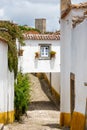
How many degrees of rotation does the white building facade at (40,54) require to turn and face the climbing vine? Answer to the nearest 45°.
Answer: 0° — it already faces it

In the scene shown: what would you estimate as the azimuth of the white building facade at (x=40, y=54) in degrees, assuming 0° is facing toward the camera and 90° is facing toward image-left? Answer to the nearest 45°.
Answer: approximately 0°
